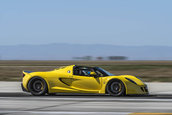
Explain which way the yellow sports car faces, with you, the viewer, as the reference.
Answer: facing to the right of the viewer
